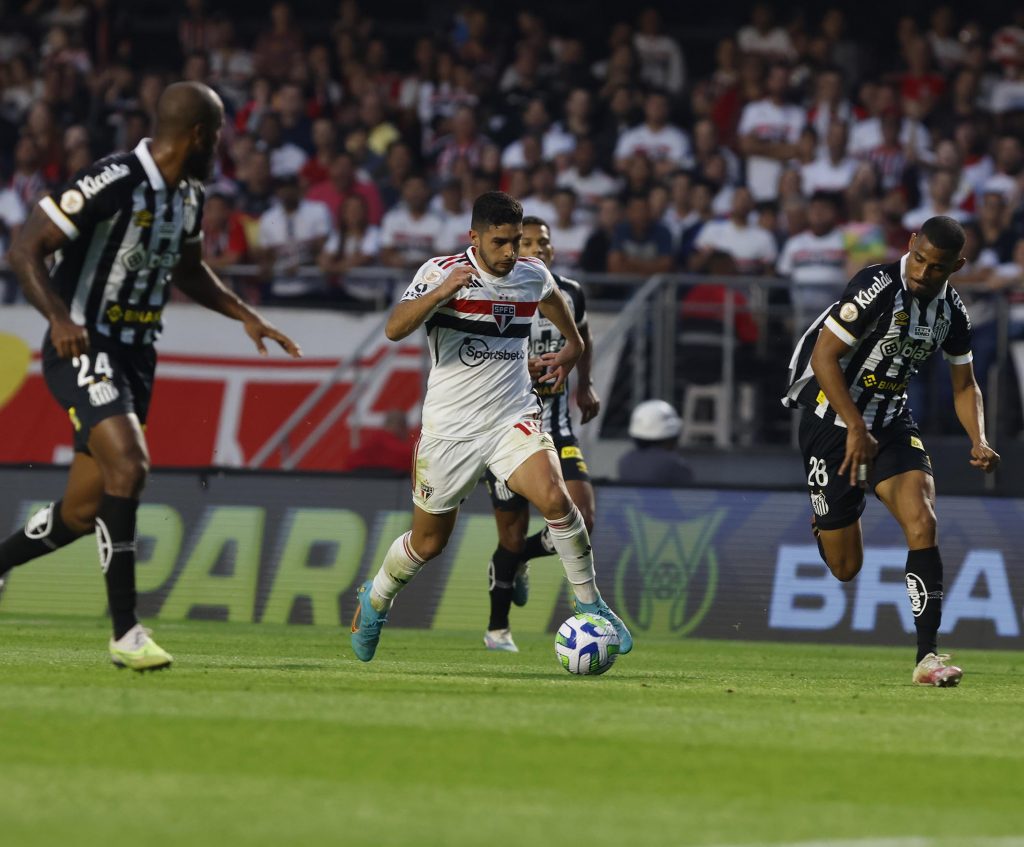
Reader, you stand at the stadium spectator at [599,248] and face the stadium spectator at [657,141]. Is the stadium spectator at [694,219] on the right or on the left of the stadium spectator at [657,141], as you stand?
right

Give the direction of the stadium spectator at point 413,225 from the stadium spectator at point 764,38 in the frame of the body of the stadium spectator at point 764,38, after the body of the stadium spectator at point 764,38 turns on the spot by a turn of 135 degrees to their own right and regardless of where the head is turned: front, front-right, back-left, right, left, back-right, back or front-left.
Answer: left

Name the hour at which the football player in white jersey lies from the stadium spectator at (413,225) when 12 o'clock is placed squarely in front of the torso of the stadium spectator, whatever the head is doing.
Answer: The football player in white jersey is roughly at 12 o'clock from the stadium spectator.

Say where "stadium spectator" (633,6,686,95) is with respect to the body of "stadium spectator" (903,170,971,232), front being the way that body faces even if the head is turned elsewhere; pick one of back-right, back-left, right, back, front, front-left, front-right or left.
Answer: back-right

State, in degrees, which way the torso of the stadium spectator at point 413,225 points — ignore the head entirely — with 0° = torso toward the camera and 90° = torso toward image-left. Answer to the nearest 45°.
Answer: approximately 0°
